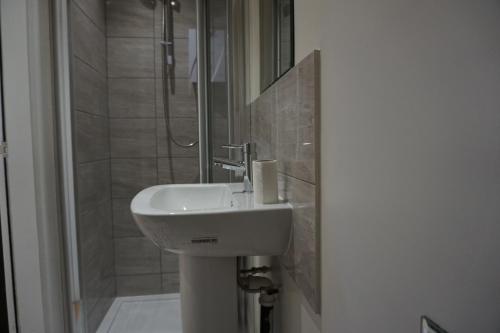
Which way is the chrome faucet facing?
to the viewer's left

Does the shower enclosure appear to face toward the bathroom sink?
yes

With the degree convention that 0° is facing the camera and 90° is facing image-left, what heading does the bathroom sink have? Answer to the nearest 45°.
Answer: approximately 90°

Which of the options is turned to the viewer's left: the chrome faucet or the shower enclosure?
the chrome faucet

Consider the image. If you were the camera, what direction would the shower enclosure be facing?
facing the viewer

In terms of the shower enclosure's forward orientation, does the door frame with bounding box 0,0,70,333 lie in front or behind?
in front

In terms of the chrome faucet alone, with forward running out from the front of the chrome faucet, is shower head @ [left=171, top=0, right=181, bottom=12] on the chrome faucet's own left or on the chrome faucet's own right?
on the chrome faucet's own right

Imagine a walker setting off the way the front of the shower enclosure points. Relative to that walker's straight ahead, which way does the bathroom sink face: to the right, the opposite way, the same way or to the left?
to the right

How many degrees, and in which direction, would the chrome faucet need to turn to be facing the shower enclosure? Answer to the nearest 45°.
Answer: approximately 45° to its right
